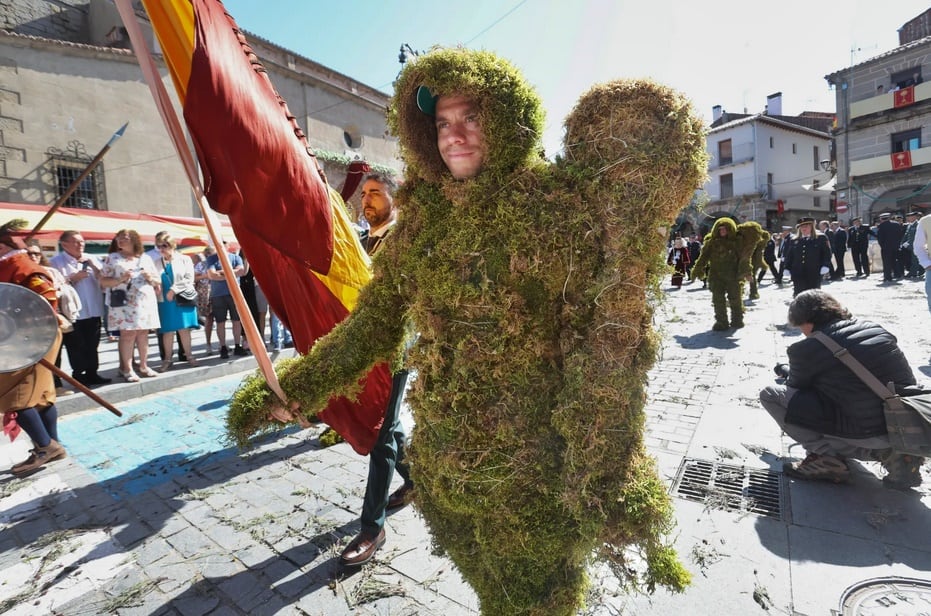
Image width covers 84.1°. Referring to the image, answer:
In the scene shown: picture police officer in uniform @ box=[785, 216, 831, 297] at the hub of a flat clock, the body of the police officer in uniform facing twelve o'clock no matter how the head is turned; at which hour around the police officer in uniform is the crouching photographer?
The crouching photographer is roughly at 12 o'clock from the police officer in uniform.

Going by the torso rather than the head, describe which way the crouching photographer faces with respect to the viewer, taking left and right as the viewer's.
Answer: facing to the left of the viewer

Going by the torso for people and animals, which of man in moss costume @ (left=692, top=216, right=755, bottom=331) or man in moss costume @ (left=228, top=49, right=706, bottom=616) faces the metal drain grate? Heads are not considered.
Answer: man in moss costume @ (left=692, top=216, right=755, bottom=331)

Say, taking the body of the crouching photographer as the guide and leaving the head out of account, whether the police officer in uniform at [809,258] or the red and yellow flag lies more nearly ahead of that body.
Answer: the red and yellow flag

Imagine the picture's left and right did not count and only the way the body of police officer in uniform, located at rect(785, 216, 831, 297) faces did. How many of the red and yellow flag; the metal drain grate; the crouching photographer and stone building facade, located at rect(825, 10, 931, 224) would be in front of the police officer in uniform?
3

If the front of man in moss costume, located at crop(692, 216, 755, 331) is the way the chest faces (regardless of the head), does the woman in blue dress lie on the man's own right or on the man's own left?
on the man's own right

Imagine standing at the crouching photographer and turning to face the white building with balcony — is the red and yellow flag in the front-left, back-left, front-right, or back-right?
back-left
